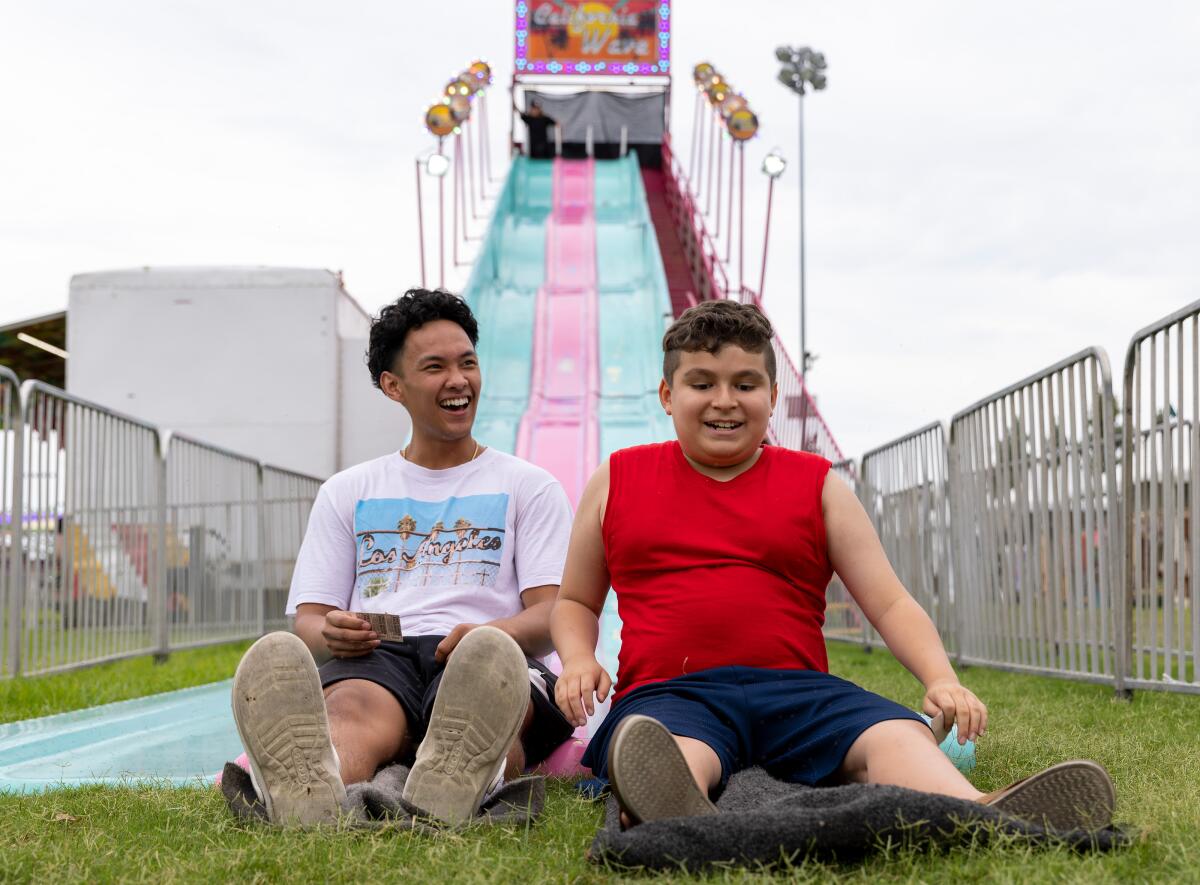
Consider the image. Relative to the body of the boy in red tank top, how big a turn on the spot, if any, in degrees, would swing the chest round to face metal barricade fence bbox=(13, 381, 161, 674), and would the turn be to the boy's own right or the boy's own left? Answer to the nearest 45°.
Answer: approximately 135° to the boy's own right

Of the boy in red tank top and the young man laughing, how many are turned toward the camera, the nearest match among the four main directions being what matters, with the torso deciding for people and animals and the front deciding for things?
2

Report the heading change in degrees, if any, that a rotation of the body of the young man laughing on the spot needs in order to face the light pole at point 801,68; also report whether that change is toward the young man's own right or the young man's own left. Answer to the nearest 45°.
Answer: approximately 180°

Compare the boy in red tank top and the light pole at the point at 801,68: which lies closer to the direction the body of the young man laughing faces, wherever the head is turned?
the boy in red tank top

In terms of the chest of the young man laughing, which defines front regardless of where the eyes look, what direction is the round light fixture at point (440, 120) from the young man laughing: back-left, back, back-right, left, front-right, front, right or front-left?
back

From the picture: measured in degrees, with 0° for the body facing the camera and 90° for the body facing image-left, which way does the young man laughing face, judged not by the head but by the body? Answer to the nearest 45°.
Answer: approximately 0°

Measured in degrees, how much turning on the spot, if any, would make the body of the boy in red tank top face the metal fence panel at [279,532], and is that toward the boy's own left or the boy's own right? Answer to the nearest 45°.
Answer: approximately 135° to the boy's own right

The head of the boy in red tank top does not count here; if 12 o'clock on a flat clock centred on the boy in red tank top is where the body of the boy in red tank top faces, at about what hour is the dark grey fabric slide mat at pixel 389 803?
The dark grey fabric slide mat is roughly at 2 o'clock from the boy in red tank top.

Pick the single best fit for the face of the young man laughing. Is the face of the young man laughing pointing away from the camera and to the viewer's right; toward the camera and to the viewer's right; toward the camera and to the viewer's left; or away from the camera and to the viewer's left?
toward the camera and to the viewer's right

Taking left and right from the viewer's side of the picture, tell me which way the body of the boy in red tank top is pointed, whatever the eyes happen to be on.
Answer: facing the viewer

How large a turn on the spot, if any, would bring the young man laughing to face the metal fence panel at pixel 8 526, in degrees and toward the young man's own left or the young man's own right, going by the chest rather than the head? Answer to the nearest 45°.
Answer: approximately 135° to the young man's own right
